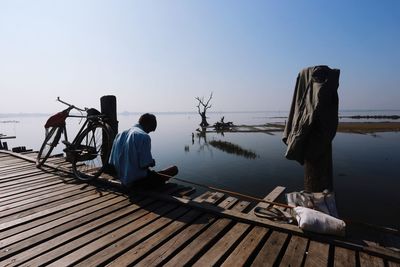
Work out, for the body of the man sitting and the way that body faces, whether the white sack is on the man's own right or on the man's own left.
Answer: on the man's own right

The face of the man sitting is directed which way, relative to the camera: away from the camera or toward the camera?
away from the camera

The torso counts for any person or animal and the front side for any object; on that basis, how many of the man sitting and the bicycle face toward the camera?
0

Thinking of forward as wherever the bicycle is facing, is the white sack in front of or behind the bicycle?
behind

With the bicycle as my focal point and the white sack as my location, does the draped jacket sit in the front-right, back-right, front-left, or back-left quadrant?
front-right

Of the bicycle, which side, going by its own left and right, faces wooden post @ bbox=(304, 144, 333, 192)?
back

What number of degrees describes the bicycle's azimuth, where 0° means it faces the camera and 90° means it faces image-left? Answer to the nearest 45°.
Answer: approximately 135°

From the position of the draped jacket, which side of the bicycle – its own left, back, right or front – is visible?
back

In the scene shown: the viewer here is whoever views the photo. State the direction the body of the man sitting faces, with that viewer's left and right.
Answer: facing away from the viewer and to the right of the viewer
